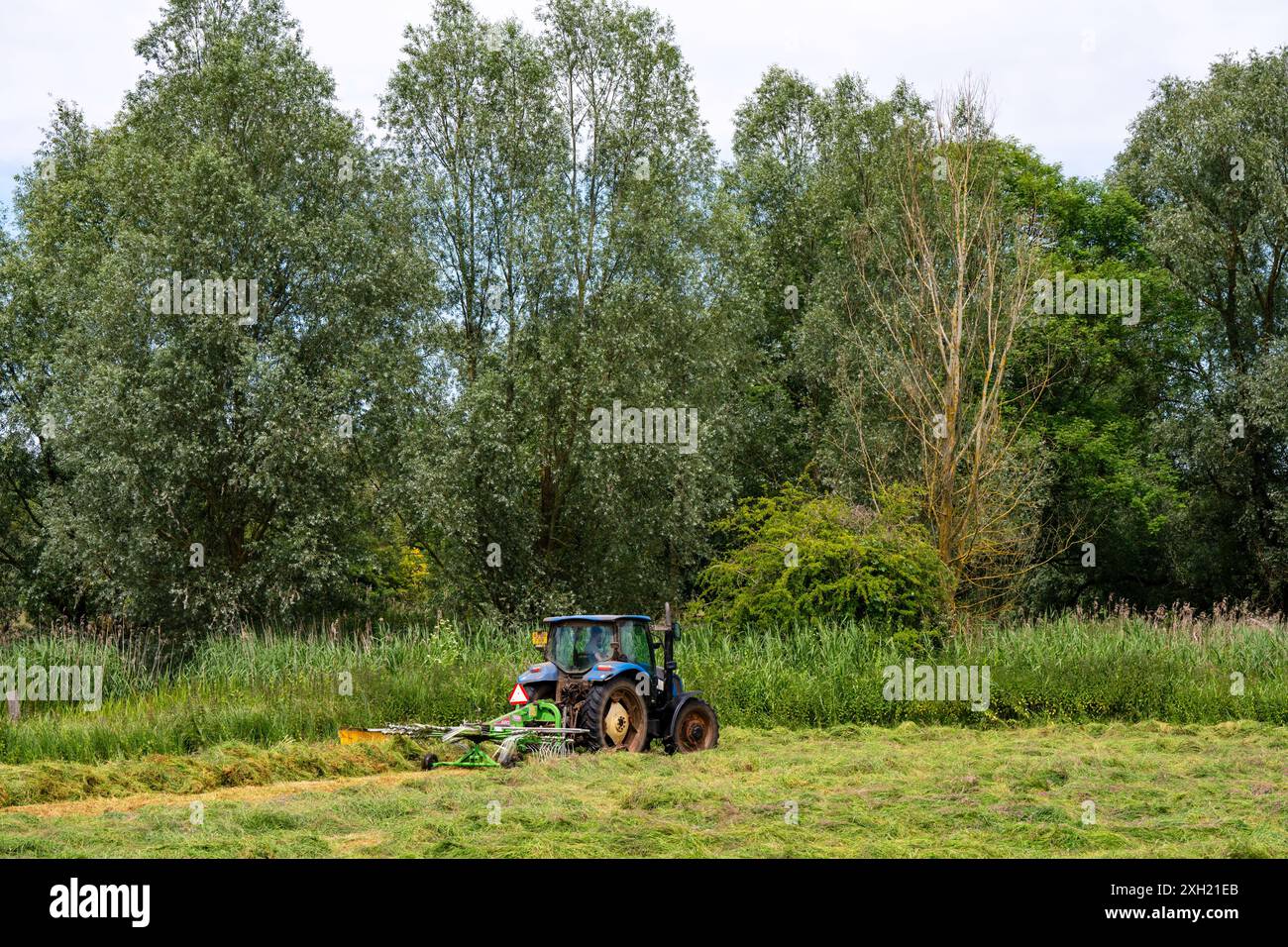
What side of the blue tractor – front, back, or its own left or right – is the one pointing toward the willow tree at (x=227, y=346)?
left

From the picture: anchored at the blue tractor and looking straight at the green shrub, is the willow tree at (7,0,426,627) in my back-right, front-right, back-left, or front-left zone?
front-left

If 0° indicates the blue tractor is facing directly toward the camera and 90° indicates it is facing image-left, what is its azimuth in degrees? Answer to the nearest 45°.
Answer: approximately 225°

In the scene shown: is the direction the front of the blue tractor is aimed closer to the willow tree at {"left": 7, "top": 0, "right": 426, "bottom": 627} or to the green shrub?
the green shrub

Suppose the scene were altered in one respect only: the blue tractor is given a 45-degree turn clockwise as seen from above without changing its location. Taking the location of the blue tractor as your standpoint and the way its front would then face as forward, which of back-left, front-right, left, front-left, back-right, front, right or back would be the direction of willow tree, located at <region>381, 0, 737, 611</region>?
left
